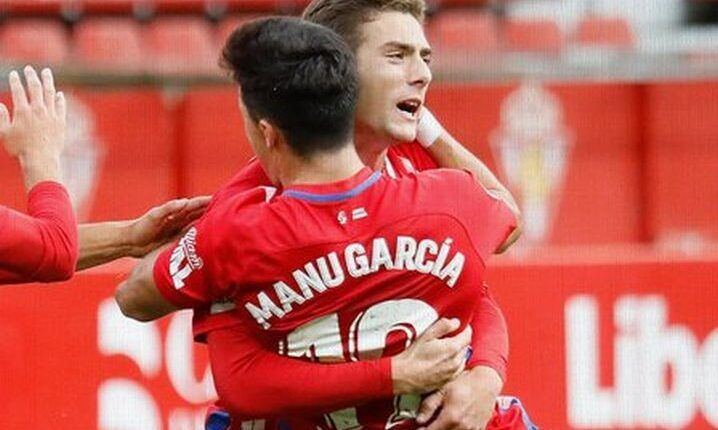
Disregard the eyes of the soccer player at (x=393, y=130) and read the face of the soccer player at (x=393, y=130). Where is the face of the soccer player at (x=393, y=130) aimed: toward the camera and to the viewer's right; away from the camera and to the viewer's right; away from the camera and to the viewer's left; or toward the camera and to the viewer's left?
toward the camera and to the viewer's right

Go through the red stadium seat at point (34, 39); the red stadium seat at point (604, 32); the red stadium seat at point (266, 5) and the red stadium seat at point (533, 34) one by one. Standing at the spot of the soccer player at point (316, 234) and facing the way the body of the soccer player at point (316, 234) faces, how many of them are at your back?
0

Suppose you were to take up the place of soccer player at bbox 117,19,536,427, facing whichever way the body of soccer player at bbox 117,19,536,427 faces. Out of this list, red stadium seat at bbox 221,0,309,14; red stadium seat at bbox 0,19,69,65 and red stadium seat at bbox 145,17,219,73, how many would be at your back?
0

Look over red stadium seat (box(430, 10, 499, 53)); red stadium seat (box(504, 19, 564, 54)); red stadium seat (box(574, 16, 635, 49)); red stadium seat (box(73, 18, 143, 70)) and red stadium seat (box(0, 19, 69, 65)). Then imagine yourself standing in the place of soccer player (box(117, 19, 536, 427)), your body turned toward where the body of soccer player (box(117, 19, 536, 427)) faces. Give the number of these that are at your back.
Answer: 0

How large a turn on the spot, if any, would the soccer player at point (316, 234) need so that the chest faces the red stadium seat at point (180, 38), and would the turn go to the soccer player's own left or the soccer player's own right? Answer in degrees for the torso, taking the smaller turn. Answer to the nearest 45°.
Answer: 0° — they already face it

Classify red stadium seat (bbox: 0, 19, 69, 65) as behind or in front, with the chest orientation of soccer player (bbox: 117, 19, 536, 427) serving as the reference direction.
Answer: in front

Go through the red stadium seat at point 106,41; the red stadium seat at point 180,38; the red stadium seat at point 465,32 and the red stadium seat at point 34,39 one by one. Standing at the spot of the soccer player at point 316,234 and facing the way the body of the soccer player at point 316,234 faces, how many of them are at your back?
0

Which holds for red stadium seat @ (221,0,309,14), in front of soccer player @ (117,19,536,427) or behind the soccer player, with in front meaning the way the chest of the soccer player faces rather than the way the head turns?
in front

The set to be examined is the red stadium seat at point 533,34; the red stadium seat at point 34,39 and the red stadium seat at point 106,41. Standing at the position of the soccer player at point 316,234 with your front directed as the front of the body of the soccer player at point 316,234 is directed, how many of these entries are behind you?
0

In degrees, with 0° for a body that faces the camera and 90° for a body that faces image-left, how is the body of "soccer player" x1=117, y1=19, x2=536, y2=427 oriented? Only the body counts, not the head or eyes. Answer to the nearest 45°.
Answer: approximately 180°

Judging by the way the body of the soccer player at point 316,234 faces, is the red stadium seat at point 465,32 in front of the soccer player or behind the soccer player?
in front

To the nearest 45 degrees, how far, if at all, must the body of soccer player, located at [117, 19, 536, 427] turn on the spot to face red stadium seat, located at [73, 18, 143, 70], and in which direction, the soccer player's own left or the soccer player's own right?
0° — they already face it

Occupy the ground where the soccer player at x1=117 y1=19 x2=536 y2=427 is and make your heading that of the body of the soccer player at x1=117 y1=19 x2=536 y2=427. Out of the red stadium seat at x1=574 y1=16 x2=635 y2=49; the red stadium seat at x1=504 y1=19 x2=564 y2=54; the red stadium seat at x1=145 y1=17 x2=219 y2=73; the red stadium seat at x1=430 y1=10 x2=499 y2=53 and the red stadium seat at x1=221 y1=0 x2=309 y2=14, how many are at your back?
0
